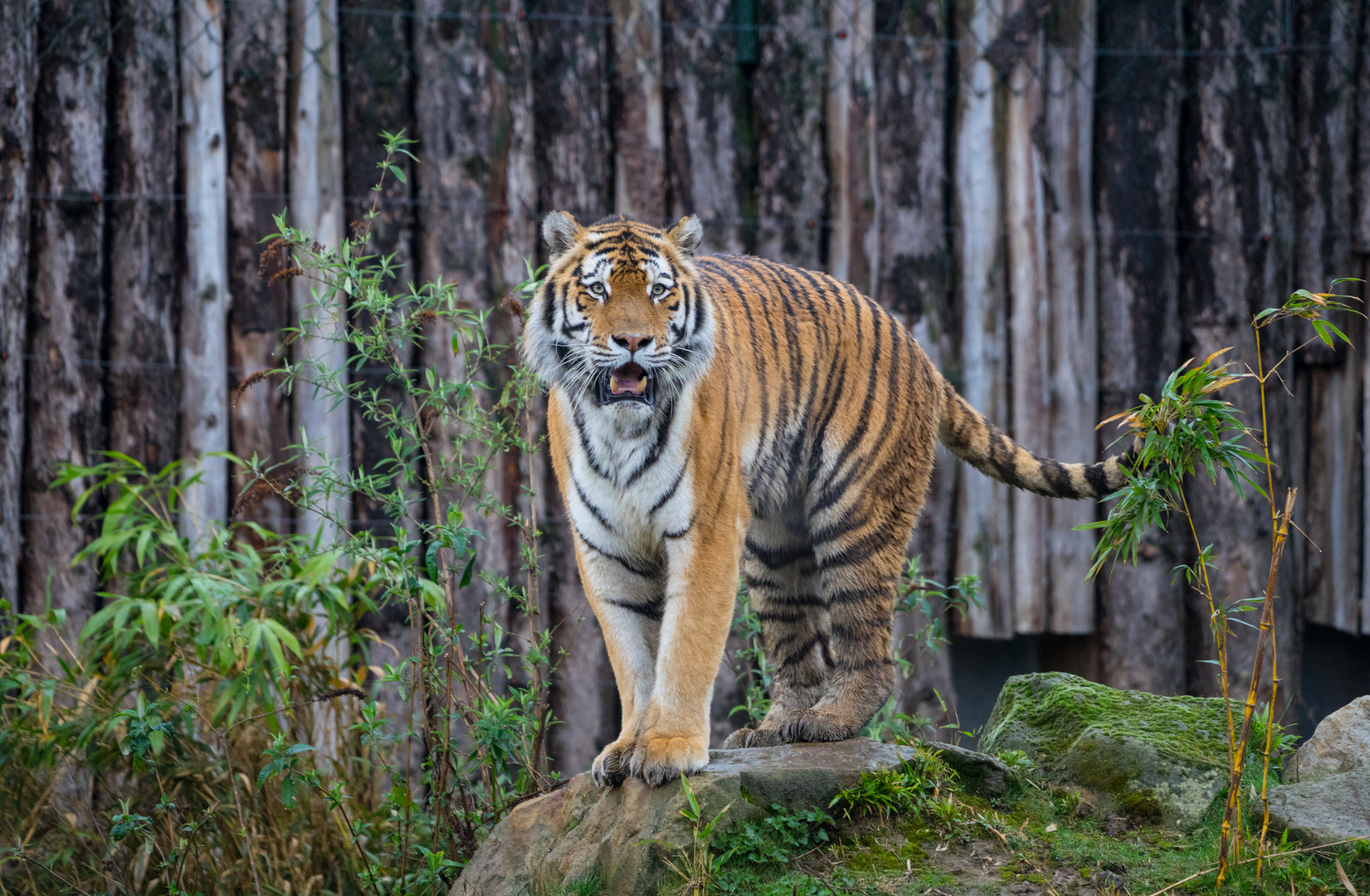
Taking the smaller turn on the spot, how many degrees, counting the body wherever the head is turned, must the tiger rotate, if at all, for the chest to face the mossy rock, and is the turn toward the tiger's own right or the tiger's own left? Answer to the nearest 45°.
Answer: approximately 135° to the tiger's own left

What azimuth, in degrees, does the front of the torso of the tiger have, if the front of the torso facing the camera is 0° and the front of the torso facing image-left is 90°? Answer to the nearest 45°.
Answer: approximately 45°

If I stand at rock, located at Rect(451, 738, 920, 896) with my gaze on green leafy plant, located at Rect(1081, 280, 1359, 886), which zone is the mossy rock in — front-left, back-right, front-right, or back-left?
front-left

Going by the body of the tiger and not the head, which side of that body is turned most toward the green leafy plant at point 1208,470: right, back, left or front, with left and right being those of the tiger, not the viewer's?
left

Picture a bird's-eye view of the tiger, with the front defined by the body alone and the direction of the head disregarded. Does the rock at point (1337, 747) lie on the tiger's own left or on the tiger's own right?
on the tiger's own left
